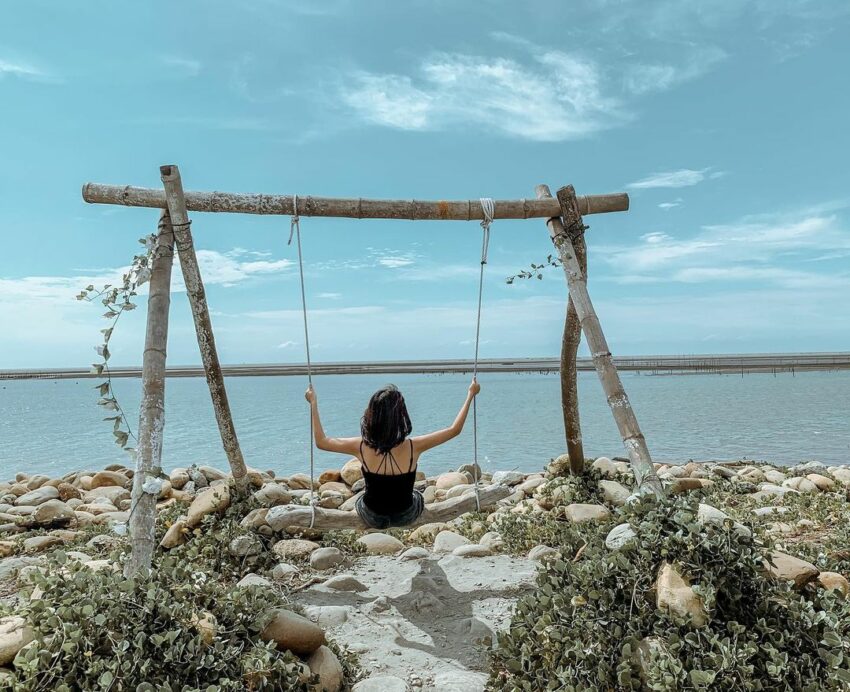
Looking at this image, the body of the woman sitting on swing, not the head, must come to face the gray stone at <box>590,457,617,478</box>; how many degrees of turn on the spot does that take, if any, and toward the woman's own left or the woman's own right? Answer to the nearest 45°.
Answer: approximately 45° to the woman's own right

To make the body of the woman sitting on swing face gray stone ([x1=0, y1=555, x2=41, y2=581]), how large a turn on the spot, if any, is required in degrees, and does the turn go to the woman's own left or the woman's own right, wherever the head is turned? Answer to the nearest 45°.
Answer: approximately 90° to the woman's own left

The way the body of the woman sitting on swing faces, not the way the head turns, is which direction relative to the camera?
away from the camera

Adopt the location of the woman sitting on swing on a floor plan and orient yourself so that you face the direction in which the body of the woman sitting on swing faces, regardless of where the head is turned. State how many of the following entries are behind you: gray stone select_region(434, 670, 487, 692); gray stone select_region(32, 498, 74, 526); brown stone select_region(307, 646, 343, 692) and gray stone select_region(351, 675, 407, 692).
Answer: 3

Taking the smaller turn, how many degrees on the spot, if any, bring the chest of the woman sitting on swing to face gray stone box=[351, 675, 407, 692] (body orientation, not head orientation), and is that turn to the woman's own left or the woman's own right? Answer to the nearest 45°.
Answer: approximately 180°

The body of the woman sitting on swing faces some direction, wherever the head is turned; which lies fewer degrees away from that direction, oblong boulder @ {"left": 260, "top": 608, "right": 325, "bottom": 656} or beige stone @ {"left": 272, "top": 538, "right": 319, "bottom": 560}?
the beige stone

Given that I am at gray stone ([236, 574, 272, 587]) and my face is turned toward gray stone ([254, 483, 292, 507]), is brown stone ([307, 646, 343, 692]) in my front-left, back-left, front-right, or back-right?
back-right

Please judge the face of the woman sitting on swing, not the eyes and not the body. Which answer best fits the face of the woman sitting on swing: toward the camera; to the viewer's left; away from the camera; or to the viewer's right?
away from the camera

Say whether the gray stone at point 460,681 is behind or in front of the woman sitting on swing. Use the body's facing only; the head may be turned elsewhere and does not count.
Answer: behind

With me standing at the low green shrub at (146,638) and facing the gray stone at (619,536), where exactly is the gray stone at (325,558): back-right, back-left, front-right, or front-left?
front-left

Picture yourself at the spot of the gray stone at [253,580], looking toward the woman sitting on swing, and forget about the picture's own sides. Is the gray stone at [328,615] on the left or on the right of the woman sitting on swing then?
right

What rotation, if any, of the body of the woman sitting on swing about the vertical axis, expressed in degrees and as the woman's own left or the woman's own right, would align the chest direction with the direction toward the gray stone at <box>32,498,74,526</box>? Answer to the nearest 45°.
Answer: approximately 45° to the woman's own left
